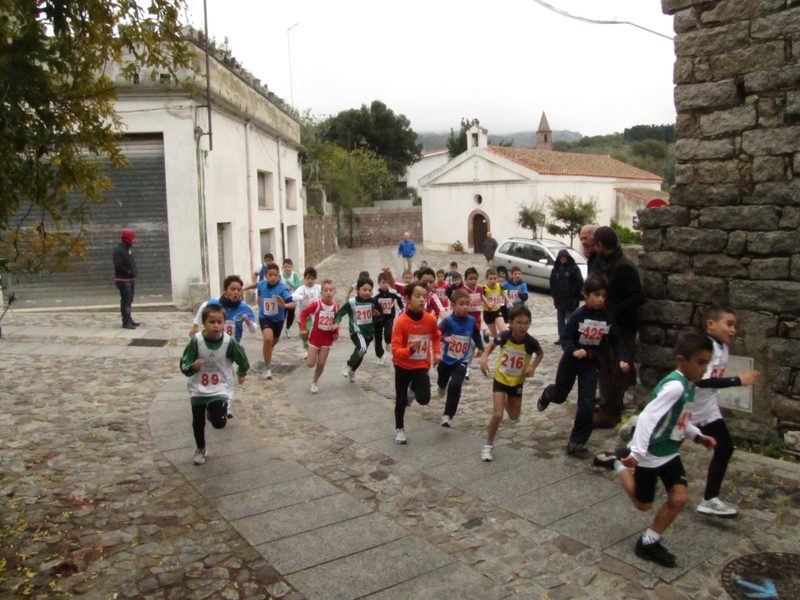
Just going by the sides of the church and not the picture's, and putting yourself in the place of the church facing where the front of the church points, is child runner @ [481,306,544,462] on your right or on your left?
on your left

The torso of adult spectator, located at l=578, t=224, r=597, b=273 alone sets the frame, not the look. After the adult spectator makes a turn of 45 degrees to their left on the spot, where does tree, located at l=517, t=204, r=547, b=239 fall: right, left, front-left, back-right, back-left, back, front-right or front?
back

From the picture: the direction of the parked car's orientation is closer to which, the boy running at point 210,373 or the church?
the boy running

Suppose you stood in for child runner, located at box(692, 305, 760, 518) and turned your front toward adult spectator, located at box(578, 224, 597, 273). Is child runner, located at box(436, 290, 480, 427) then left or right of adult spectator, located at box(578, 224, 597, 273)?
left

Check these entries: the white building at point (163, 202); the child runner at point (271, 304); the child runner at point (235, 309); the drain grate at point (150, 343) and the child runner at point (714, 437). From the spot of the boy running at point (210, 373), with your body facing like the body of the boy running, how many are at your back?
4

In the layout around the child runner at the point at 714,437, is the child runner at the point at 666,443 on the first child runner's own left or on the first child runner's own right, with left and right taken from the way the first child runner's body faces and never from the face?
on the first child runner's own right

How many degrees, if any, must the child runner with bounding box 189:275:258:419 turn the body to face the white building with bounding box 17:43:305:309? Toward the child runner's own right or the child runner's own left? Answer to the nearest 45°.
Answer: approximately 180°
